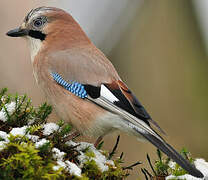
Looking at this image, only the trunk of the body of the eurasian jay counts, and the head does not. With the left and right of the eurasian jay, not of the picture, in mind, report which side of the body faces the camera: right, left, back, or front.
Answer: left
